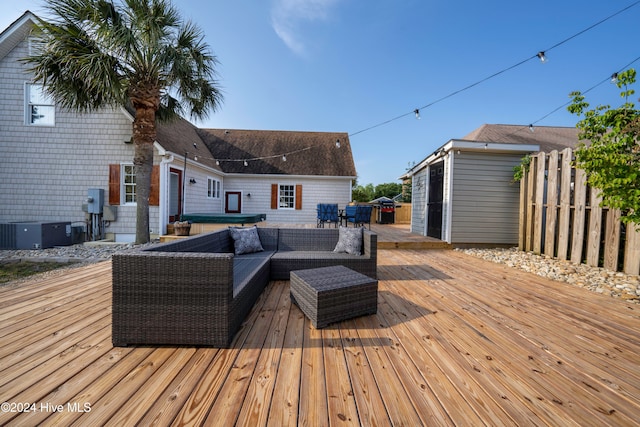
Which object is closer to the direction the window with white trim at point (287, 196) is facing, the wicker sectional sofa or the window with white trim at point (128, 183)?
the wicker sectional sofa

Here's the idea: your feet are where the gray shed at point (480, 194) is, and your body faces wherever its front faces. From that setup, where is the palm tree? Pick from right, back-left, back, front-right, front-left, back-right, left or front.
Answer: front

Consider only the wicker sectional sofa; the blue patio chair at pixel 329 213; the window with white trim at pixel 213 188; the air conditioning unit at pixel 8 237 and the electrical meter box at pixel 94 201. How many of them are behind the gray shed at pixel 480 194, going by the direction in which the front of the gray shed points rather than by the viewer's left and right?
0

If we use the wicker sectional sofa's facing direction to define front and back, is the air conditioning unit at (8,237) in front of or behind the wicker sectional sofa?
behind

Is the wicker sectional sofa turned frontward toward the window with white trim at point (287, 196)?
no

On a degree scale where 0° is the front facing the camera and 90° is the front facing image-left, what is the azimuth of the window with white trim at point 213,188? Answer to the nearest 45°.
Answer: approximately 315°

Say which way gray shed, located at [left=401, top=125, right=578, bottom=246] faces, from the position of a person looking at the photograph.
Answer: facing the viewer and to the left of the viewer

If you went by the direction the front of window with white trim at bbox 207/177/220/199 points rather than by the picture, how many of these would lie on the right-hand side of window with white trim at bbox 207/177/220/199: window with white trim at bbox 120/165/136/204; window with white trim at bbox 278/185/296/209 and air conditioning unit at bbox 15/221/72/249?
2

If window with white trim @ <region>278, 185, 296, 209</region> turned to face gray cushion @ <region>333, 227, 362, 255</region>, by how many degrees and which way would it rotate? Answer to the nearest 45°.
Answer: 0° — it already faces it

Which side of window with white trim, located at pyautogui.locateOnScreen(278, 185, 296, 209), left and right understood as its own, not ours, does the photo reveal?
front

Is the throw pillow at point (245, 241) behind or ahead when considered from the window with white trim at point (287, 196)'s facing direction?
ahead

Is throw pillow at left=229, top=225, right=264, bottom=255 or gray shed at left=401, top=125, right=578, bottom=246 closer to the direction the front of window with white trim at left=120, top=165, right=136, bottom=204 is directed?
the throw pillow

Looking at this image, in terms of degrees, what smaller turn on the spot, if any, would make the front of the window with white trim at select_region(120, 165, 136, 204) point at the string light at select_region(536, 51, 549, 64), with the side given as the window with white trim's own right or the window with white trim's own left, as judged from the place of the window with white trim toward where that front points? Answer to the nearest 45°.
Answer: approximately 45° to the window with white trim's own left

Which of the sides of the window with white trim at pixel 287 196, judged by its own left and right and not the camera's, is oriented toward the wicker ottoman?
front

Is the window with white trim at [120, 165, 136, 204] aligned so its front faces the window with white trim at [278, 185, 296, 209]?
no

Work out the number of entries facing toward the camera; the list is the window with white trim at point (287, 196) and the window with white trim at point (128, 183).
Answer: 2
